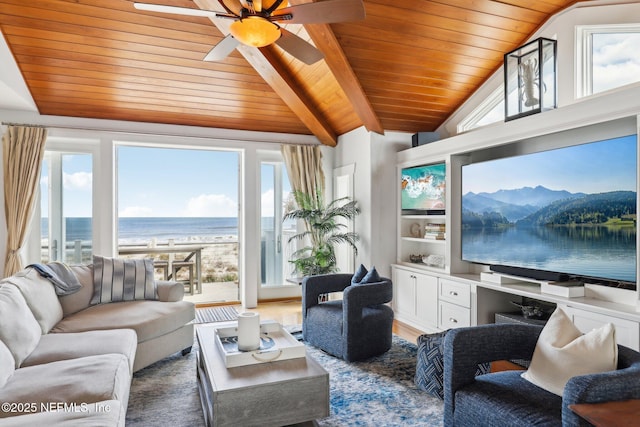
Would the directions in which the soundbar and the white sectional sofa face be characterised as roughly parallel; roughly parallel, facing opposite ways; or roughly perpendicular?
roughly parallel, facing opposite ways

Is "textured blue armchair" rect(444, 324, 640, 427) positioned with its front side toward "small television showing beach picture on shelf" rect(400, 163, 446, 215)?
no

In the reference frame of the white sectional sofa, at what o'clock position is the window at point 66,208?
The window is roughly at 9 o'clock from the white sectional sofa.

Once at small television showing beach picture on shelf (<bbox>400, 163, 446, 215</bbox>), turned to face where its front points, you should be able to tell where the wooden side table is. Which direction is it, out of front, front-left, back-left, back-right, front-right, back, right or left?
front-left

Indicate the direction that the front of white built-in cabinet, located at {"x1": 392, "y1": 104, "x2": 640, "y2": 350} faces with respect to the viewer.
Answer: facing the viewer and to the left of the viewer

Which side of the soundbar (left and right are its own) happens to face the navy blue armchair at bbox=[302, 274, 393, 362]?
front

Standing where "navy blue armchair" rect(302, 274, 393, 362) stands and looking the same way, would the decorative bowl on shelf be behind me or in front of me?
behind

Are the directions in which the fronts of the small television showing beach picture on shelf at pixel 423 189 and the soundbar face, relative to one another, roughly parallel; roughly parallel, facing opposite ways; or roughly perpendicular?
roughly parallel

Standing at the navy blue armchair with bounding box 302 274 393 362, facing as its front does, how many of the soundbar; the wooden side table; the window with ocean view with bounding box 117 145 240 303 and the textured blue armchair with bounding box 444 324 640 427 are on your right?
1

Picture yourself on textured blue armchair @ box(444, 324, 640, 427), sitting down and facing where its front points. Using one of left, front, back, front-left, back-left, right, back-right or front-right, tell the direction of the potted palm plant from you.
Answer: right

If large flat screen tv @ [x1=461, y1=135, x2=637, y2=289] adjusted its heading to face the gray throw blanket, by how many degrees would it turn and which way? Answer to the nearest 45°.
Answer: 0° — it already faces it

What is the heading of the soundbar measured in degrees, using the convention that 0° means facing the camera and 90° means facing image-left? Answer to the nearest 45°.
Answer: approximately 45°

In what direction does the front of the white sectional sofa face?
to the viewer's right

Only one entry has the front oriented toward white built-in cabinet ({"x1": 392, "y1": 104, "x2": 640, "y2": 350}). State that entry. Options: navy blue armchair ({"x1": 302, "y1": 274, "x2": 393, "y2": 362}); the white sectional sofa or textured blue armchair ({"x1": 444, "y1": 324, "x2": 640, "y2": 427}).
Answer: the white sectional sofa

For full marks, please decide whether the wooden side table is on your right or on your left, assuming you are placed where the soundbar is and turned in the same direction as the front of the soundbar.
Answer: on your left

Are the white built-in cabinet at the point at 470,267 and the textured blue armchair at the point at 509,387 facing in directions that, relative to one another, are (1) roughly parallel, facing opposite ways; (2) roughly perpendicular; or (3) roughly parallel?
roughly parallel

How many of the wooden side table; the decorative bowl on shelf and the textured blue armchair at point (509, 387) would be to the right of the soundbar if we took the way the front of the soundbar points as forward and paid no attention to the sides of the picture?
1

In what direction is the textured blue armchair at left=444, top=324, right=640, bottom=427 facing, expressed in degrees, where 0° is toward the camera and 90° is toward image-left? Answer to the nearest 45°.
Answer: approximately 45°

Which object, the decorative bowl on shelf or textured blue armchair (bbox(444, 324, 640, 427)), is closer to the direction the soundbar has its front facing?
the textured blue armchair
